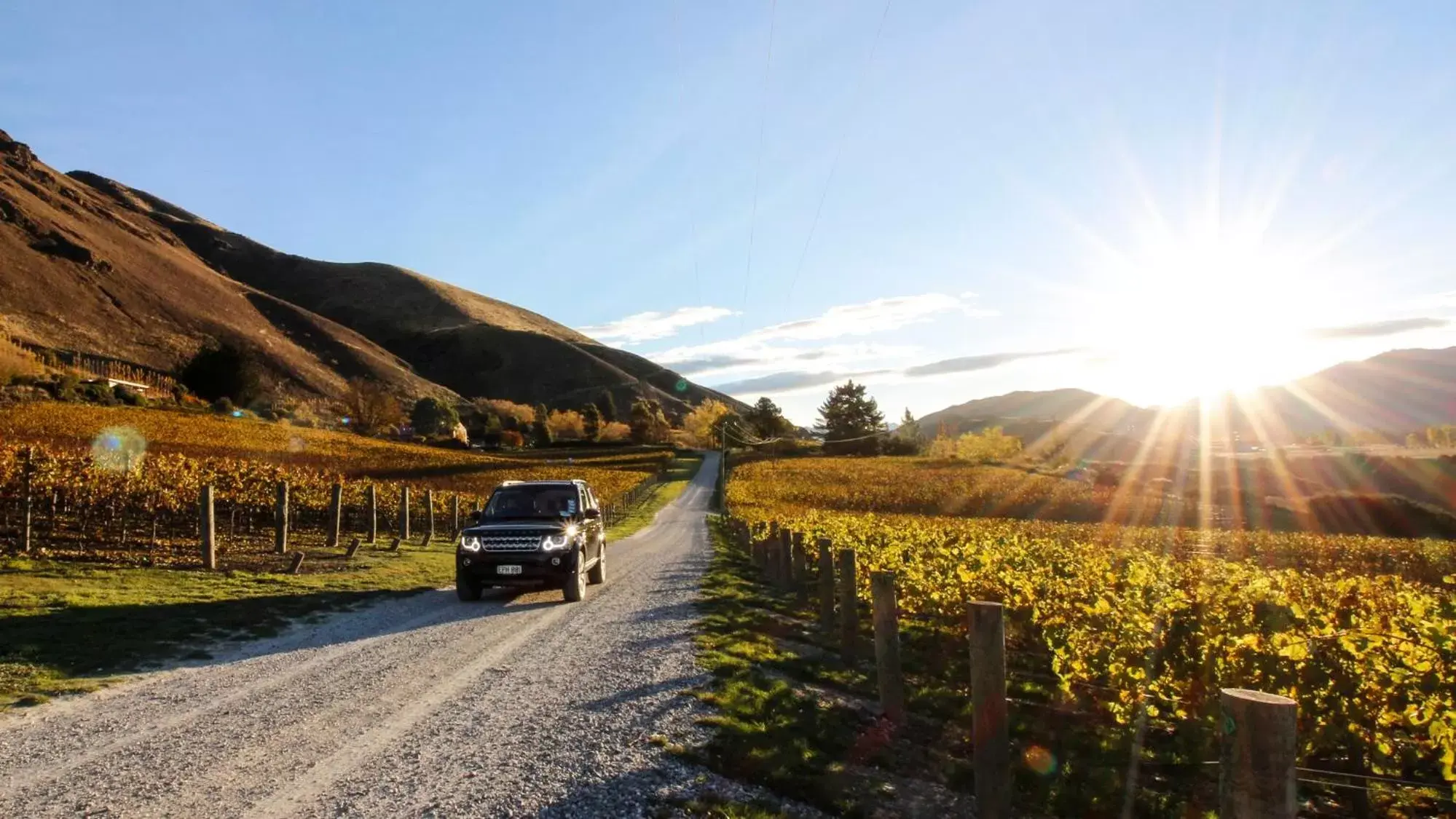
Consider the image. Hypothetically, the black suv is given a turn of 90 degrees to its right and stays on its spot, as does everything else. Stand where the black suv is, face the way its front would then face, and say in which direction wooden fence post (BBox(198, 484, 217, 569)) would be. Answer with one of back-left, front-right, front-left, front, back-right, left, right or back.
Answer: front-right

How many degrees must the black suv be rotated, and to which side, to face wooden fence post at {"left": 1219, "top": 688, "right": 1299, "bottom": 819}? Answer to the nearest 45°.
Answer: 0° — it already faces it

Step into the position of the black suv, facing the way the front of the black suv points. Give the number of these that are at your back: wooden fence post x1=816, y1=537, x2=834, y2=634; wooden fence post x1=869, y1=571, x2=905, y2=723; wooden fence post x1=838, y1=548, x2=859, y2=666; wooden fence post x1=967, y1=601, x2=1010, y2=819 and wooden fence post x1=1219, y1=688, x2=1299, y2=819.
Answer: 0

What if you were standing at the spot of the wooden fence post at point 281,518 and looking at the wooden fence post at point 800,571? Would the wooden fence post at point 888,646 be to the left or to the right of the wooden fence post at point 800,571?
right

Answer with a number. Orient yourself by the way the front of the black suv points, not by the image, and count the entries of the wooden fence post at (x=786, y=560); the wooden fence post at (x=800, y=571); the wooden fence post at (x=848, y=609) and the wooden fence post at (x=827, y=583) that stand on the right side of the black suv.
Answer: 0

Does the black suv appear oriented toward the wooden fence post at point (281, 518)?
no

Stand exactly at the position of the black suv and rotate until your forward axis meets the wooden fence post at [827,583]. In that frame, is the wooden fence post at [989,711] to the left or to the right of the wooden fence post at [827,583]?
right

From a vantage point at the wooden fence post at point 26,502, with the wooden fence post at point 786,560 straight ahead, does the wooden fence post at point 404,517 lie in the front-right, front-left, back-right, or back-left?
front-left

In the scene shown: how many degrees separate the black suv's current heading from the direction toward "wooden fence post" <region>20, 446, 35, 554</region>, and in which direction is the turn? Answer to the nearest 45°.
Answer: approximately 135° to its right

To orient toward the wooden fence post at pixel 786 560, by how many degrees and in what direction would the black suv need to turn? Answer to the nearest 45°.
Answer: approximately 135° to its left

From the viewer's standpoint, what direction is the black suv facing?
toward the camera

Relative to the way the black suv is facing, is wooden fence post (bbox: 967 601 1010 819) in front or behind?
in front

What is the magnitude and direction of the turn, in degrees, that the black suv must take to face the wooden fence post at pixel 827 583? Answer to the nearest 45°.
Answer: approximately 45° to its left

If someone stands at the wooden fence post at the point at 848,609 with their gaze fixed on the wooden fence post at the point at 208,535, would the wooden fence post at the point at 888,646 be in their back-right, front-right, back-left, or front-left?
back-left
